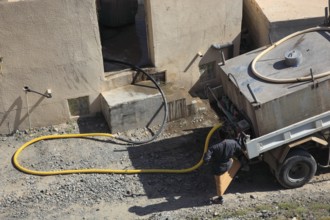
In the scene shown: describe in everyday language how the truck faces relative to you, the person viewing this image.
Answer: facing away from the viewer and to the right of the viewer

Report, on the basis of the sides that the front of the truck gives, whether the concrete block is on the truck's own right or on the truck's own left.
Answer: on the truck's own left
